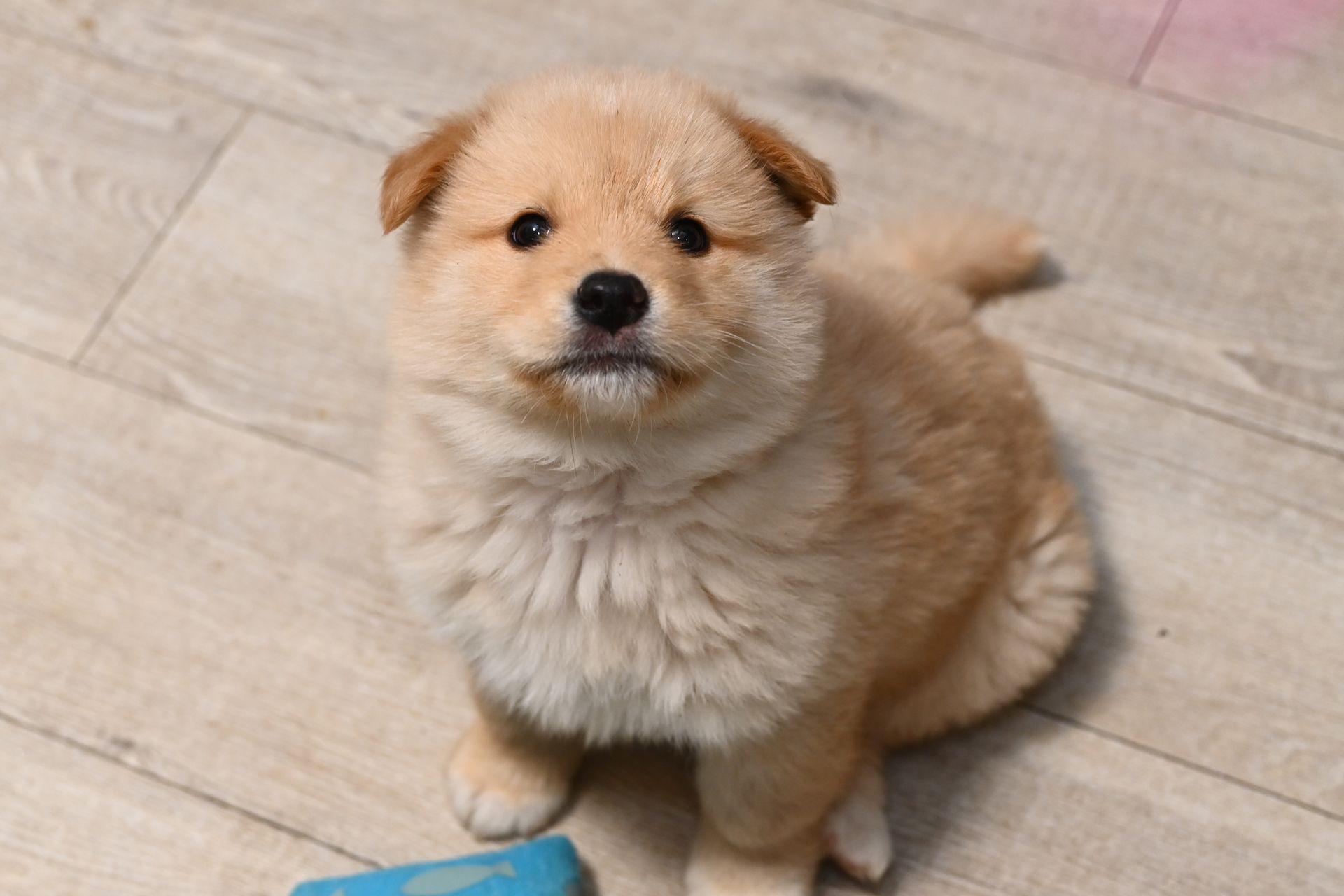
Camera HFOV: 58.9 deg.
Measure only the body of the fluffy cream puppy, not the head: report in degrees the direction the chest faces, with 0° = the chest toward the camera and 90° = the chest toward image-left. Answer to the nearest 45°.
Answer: approximately 45°
